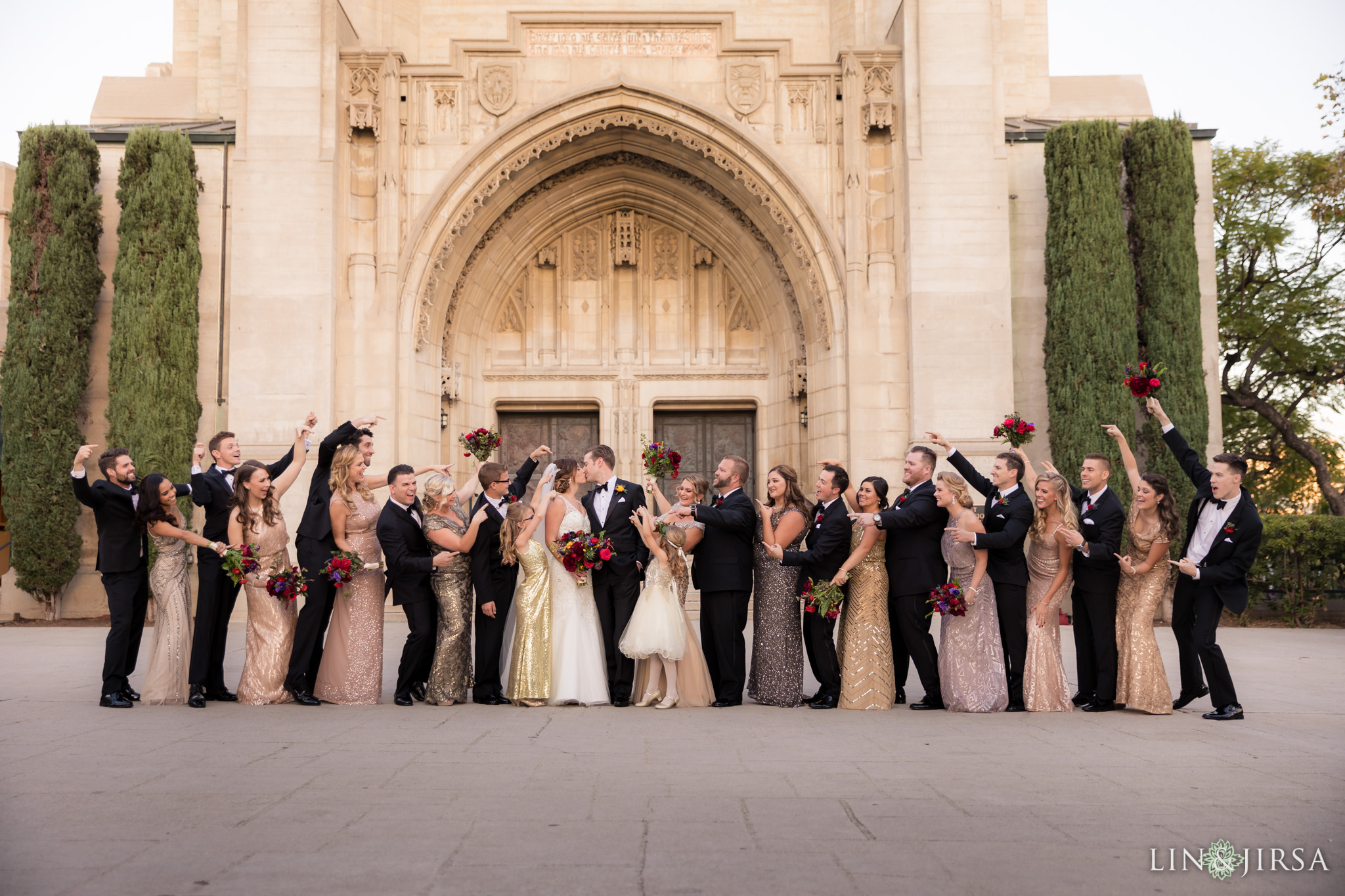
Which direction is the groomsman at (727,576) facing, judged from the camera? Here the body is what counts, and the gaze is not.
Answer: to the viewer's left

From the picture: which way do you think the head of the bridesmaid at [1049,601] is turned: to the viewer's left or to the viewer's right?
to the viewer's left

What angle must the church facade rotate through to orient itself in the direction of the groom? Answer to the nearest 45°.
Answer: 0° — it already faces them

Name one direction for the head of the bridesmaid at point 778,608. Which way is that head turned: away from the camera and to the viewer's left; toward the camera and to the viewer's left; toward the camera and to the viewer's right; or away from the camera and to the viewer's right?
toward the camera and to the viewer's left

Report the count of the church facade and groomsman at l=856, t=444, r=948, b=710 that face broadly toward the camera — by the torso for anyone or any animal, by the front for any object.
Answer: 1

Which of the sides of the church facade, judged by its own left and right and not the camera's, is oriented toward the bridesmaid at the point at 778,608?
front

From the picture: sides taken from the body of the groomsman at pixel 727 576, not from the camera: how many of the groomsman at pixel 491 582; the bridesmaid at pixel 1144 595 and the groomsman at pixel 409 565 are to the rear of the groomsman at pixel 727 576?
1

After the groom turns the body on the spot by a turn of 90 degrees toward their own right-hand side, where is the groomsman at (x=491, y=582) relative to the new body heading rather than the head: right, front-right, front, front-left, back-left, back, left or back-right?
front-left

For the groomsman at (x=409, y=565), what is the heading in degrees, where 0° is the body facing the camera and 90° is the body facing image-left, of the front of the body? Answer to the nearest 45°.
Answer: approximately 315°

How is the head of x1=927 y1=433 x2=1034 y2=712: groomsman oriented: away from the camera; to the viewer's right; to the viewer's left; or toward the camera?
to the viewer's left

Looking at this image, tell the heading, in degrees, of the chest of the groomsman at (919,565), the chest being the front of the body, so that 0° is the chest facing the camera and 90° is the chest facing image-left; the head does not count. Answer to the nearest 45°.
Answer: approximately 90°

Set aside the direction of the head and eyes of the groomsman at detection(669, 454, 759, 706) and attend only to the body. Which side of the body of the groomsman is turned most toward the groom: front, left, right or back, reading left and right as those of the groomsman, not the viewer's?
front

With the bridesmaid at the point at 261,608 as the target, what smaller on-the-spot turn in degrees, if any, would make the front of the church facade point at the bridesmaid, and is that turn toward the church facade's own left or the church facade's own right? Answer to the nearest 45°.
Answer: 0° — it already faces them

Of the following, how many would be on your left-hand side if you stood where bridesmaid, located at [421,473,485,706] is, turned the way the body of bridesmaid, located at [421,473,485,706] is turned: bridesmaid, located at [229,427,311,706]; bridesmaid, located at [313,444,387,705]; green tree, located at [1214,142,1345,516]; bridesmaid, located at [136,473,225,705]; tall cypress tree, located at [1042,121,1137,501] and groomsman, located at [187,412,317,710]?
2

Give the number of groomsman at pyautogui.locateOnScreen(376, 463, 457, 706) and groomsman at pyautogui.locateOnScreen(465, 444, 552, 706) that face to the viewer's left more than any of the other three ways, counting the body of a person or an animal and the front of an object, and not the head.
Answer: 0
